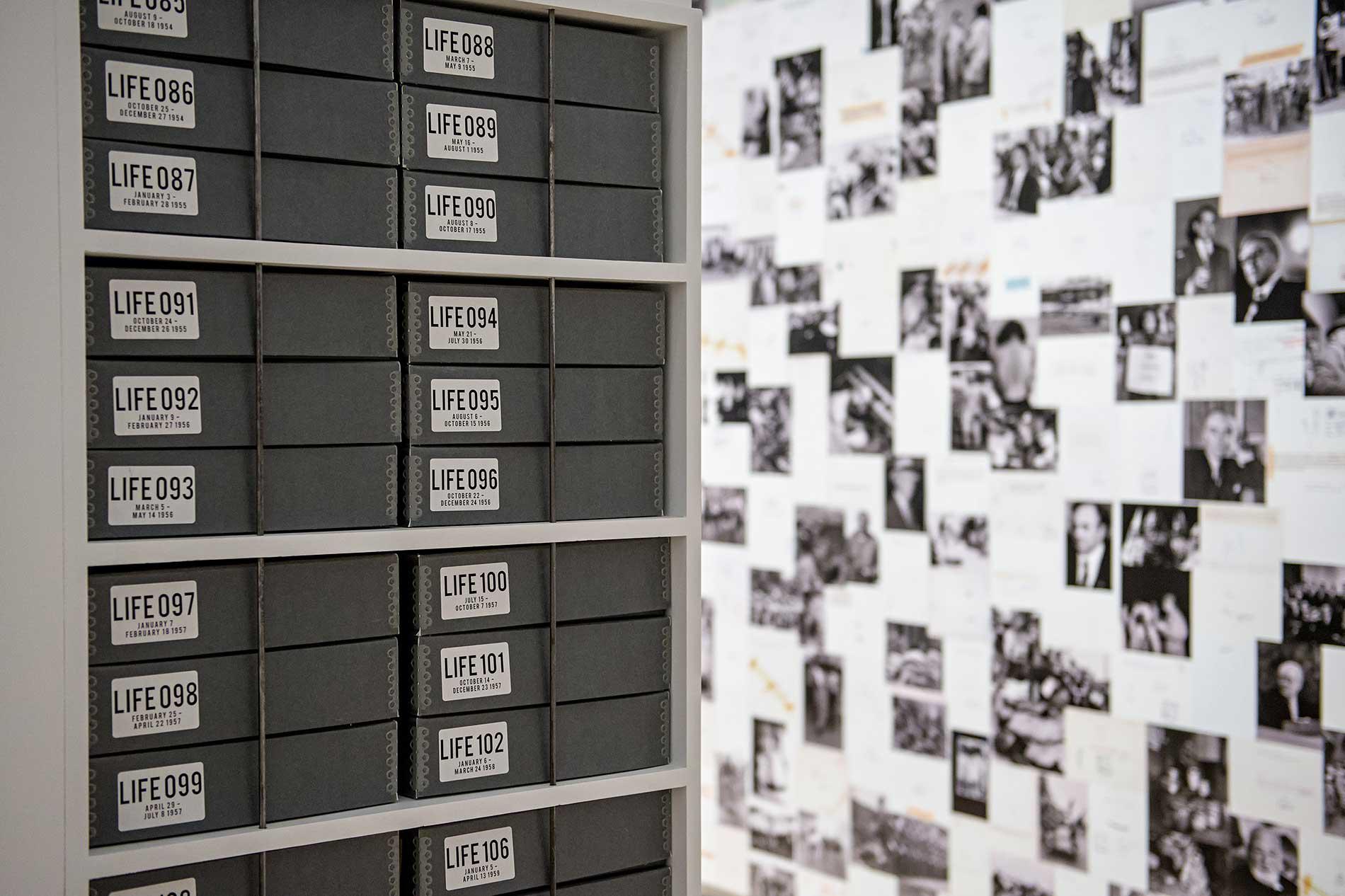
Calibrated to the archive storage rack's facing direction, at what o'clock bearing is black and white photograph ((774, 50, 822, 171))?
The black and white photograph is roughly at 9 o'clock from the archive storage rack.

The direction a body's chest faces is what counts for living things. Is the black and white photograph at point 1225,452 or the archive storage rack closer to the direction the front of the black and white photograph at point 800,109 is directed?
the archive storage rack

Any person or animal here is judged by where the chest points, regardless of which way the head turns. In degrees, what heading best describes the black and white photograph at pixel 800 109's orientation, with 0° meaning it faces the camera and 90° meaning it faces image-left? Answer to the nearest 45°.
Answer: approximately 45°

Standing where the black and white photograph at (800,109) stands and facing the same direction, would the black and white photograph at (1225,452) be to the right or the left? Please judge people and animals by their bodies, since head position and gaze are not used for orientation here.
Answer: on its left

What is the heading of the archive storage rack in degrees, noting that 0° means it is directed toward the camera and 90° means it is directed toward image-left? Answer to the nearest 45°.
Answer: approximately 315°

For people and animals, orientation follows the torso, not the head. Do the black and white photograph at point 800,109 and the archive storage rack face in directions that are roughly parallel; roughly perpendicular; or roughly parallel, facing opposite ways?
roughly perpendicular
